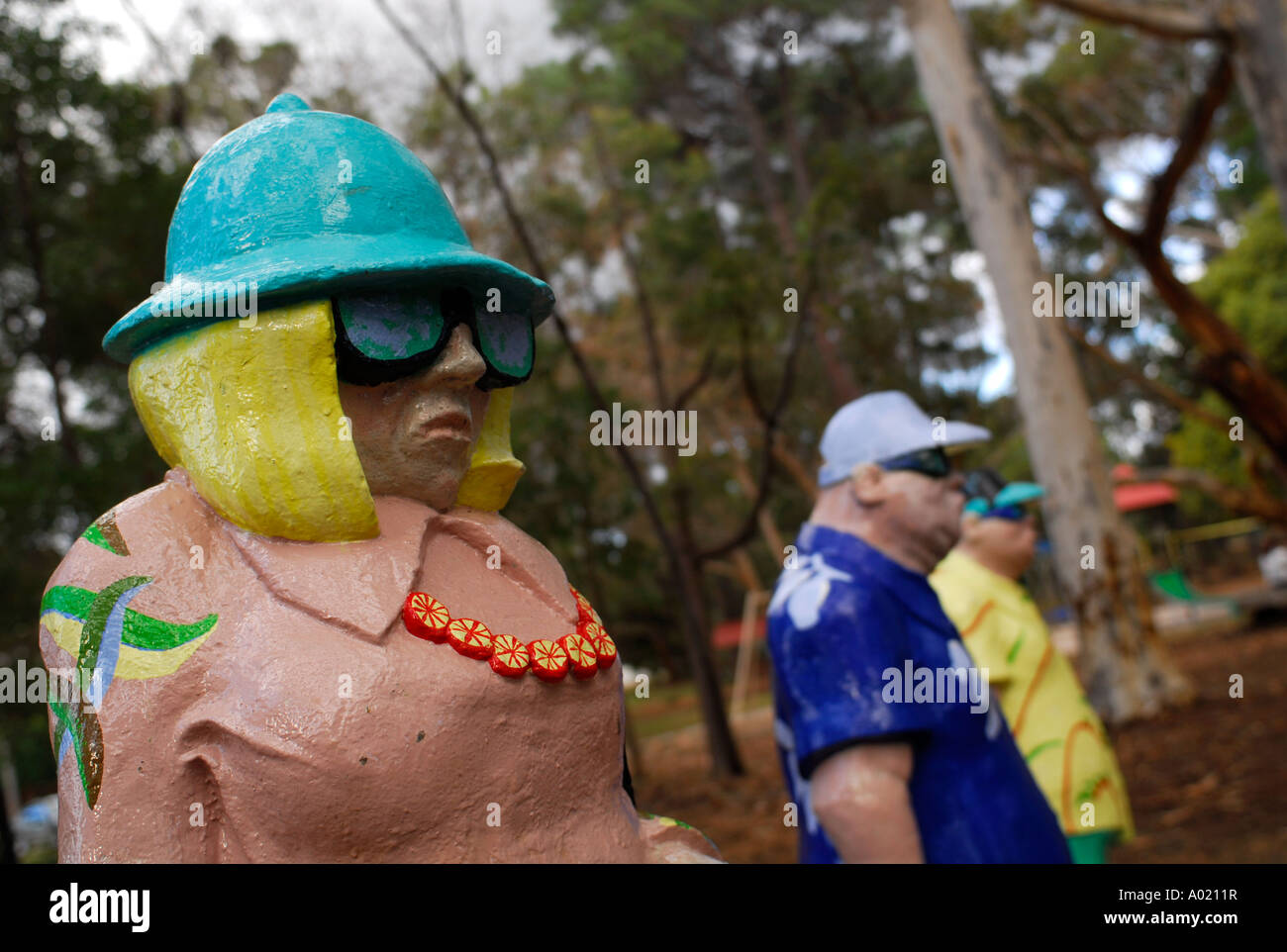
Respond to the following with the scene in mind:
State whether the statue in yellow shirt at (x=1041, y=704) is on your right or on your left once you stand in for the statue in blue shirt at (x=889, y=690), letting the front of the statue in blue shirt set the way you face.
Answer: on your left

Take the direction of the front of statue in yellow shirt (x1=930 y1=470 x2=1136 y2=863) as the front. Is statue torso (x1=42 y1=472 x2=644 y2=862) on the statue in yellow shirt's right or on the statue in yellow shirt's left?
on the statue in yellow shirt's right

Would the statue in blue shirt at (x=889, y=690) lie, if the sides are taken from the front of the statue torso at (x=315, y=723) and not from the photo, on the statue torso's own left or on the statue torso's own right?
on the statue torso's own left

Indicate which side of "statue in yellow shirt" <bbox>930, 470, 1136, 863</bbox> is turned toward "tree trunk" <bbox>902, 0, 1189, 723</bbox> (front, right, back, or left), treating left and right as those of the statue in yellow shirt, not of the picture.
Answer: left

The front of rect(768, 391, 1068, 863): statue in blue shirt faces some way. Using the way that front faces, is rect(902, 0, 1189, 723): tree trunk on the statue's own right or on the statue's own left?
on the statue's own left

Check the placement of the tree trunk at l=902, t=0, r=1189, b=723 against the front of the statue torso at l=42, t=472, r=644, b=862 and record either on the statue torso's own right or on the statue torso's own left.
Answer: on the statue torso's own left

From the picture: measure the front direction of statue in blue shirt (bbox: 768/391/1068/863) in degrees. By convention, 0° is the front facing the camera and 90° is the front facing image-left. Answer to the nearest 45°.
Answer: approximately 270°

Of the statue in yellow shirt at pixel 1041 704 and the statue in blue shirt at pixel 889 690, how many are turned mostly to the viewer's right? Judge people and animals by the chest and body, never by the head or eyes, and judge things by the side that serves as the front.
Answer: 2

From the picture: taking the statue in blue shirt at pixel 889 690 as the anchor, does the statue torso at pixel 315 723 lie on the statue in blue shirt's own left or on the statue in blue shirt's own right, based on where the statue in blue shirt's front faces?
on the statue in blue shirt's own right

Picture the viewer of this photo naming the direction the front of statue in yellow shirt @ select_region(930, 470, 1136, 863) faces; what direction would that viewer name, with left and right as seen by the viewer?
facing to the right of the viewer

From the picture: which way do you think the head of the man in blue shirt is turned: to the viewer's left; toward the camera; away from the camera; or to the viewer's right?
to the viewer's right
